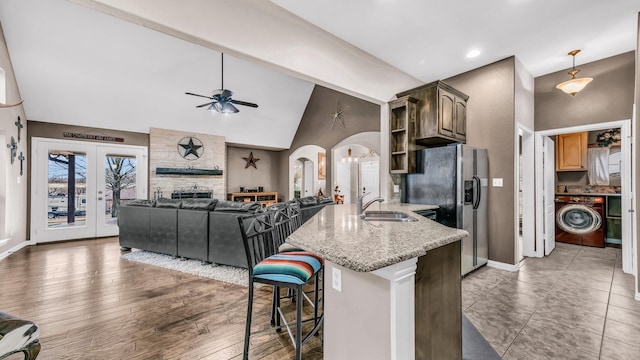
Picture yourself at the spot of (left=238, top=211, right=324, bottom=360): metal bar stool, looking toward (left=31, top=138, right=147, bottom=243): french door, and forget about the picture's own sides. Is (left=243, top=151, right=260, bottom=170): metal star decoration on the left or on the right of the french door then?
right

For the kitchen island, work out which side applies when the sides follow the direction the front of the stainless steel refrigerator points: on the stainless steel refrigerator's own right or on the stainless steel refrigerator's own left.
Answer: on the stainless steel refrigerator's own right

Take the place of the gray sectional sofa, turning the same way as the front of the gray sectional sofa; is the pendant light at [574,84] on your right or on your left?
on your right

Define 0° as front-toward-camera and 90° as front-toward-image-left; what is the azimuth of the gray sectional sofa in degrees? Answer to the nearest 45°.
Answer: approximately 225°

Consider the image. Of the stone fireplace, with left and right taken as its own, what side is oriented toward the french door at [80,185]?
right

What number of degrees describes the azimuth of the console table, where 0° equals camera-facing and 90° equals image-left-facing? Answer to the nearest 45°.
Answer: approximately 0°

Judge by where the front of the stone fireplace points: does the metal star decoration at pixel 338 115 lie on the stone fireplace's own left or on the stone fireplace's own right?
on the stone fireplace's own left

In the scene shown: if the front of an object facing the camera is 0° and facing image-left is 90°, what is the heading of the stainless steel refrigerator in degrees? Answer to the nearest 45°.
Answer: approximately 315°

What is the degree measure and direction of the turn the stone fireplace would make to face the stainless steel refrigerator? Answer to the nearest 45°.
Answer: approximately 45° to its left

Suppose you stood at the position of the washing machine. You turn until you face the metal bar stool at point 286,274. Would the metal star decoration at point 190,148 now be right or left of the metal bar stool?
right
